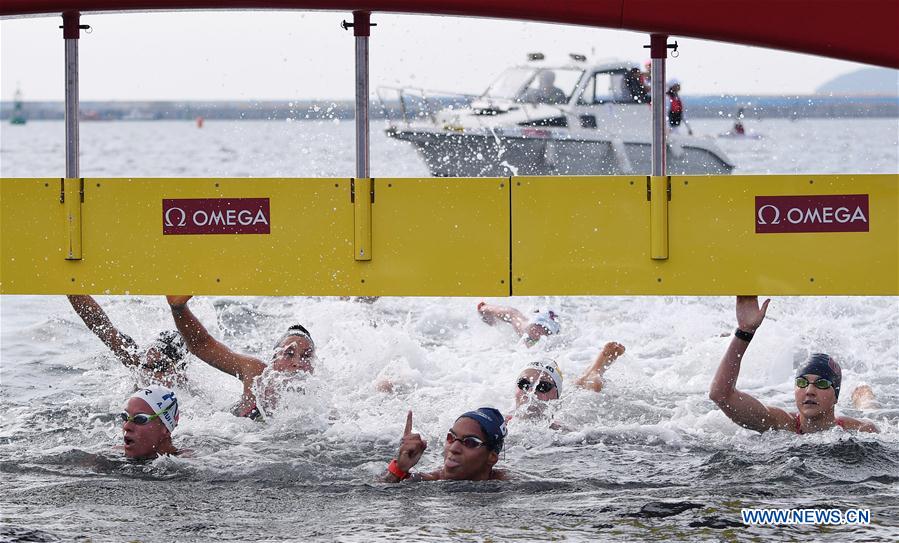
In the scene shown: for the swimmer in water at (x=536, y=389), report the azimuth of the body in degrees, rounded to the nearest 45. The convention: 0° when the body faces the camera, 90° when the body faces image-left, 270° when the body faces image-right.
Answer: approximately 45°

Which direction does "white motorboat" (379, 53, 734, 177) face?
to the viewer's left

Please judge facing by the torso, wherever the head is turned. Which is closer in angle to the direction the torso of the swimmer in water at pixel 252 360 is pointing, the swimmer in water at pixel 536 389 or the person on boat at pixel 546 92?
the swimmer in water

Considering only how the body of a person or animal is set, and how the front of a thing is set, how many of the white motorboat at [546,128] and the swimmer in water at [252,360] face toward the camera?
1

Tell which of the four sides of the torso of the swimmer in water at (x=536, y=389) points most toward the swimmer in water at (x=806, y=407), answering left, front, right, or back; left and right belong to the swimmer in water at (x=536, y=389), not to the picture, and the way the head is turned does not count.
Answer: left
